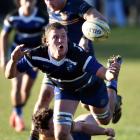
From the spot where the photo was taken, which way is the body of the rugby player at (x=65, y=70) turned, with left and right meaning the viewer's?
facing the viewer

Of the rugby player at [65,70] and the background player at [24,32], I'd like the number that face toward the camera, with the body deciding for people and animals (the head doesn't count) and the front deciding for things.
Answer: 2

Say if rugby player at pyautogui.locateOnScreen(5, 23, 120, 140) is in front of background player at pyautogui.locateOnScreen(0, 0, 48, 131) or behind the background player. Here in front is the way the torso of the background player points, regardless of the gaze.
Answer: in front

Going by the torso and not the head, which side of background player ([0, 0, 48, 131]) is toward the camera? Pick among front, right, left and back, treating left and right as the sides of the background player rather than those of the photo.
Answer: front

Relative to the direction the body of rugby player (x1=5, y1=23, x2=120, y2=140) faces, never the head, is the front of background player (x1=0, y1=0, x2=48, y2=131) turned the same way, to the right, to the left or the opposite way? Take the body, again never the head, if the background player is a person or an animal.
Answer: the same way

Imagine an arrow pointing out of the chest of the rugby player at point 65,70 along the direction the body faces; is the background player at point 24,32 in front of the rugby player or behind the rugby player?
behind
